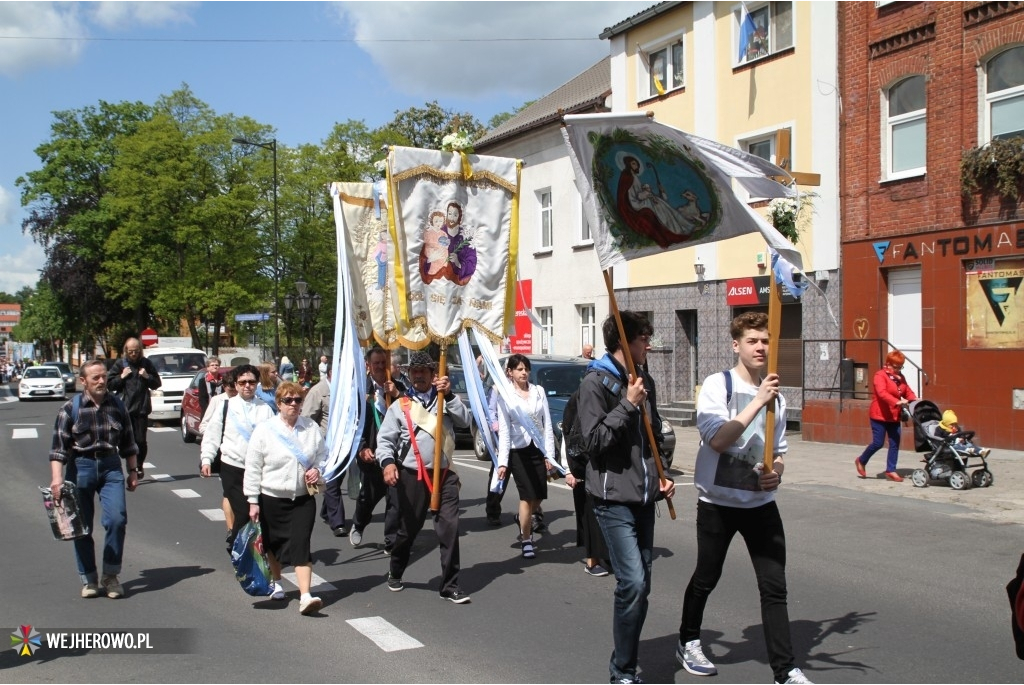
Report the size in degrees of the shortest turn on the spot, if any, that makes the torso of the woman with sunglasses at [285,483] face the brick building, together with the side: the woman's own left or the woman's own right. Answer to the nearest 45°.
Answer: approximately 90° to the woman's own left

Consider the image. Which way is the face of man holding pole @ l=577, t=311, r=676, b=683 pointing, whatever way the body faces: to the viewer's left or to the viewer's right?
to the viewer's right

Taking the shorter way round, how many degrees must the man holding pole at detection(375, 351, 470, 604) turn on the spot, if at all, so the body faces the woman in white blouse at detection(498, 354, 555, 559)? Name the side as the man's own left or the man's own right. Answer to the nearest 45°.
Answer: approximately 90° to the man's own left

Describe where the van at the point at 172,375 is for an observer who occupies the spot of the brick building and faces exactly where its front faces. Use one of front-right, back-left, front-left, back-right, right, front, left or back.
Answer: front-right

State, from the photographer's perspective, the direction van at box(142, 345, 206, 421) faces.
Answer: facing the viewer

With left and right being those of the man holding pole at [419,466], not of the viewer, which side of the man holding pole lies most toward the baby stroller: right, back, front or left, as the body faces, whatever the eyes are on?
left

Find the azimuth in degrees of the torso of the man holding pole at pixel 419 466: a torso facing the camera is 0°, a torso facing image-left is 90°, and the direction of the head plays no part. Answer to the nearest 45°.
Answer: approximately 315°

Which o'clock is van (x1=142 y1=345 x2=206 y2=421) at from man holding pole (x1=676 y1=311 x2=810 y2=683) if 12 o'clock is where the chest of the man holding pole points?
The van is roughly at 6 o'clock from the man holding pole.

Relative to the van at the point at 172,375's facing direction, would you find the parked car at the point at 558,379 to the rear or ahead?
ahead

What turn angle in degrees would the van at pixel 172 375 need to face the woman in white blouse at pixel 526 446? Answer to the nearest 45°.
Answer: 0° — it already faces them
